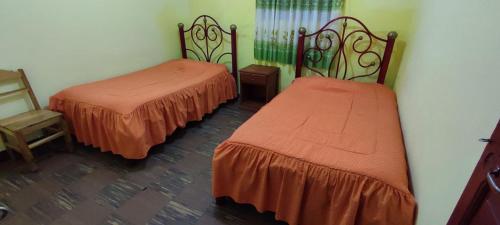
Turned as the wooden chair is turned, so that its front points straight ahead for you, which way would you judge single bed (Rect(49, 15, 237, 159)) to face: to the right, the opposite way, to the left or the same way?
to the right

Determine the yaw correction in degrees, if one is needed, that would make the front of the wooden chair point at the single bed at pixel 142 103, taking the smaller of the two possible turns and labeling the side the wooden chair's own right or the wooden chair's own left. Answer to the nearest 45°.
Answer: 0° — it already faces it

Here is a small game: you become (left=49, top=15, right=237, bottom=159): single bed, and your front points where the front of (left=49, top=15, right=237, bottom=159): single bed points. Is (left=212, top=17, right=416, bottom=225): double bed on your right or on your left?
on your left

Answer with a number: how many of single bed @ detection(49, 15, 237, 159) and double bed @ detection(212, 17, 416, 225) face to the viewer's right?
0

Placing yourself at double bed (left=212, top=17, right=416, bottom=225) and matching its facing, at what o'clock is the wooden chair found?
The wooden chair is roughly at 3 o'clock from the double bed.

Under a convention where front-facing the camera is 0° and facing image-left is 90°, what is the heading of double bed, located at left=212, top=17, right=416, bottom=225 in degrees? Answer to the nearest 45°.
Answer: approximately 0°

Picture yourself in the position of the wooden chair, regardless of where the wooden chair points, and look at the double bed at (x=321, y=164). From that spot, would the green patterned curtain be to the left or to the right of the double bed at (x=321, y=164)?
left

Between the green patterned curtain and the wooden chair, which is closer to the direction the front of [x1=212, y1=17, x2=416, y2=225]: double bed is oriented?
the wooden chair

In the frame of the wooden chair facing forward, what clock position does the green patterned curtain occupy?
The green patterned curtain is roughly at 11 o'clock from the wooden chair.

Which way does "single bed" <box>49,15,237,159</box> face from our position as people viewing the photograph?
facing the viewer and to the left of the viewer

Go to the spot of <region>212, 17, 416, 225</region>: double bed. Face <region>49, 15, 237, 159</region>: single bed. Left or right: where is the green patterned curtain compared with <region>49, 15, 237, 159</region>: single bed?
right

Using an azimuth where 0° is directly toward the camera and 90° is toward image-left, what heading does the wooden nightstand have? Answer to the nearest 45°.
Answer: approximately 45°

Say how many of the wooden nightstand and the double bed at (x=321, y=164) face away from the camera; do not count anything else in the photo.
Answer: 0
